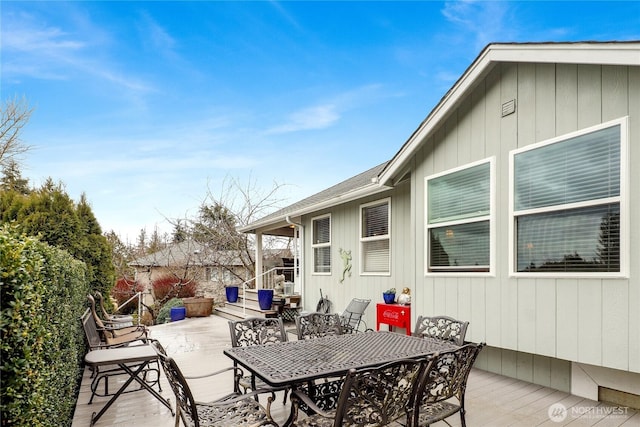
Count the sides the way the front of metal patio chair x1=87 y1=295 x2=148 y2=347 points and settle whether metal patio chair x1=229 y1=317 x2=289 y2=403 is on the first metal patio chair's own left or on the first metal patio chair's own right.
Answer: on the first metal patio chair's own right

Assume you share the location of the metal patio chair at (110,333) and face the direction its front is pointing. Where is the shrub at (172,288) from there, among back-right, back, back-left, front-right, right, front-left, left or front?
left

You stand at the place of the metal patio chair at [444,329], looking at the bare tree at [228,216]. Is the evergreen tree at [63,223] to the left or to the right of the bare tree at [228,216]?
left

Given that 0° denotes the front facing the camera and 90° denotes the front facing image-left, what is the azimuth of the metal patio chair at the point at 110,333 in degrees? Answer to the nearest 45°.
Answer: approximately 270°

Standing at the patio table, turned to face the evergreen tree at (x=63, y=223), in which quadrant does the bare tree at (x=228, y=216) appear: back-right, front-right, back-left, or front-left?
front-right

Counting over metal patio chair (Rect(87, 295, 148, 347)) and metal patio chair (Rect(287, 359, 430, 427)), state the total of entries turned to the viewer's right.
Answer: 1

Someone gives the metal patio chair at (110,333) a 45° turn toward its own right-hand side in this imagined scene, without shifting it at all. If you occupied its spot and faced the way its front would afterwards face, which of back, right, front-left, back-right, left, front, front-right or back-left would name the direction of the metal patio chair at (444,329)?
front

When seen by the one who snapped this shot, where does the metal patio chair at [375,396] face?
facing away from the viewer and to the left of the viewer
